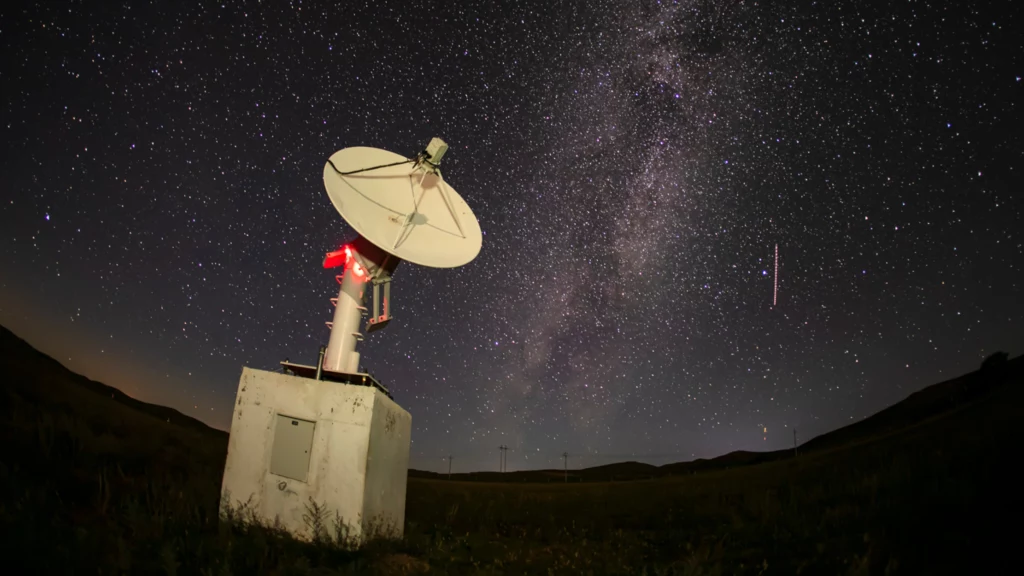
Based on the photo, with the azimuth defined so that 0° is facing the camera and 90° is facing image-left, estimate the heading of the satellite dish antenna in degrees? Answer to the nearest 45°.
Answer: approximately 315°
